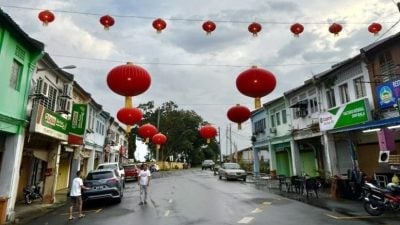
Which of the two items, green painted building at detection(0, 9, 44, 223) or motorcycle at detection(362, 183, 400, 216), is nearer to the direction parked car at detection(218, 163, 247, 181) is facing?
the motorcycle

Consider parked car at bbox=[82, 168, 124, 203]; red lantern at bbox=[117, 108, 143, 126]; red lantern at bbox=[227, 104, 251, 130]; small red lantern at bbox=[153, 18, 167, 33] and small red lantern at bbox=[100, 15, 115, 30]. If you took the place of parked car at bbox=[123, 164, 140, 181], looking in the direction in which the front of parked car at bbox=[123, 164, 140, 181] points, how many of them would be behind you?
5

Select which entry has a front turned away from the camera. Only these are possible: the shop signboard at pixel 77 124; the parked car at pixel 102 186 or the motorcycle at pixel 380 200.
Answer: the parked car

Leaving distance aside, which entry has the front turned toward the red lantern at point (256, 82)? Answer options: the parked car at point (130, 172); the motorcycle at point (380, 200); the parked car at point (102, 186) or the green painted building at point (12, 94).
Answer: the green painted building

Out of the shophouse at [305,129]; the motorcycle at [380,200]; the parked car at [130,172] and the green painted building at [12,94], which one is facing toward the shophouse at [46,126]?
the shophouse at [305,129]

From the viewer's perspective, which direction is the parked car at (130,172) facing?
away from the camera

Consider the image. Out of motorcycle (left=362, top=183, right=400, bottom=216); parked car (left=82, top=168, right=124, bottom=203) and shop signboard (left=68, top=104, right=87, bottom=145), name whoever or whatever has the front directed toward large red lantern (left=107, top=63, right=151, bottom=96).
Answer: the shop signboard

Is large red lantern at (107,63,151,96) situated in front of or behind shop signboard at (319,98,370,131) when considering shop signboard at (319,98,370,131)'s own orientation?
in front

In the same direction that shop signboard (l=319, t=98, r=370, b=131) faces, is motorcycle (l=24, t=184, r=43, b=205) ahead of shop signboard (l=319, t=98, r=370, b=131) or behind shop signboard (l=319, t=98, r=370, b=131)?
ahead

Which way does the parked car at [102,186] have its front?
away from the camera

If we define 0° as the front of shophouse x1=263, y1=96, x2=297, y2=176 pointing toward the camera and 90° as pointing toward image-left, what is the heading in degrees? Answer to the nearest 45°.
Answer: approximately 45°

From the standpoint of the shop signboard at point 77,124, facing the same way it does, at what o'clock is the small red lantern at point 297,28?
The small red lantern is roughly at 11 o'clock from the shop signboard.
